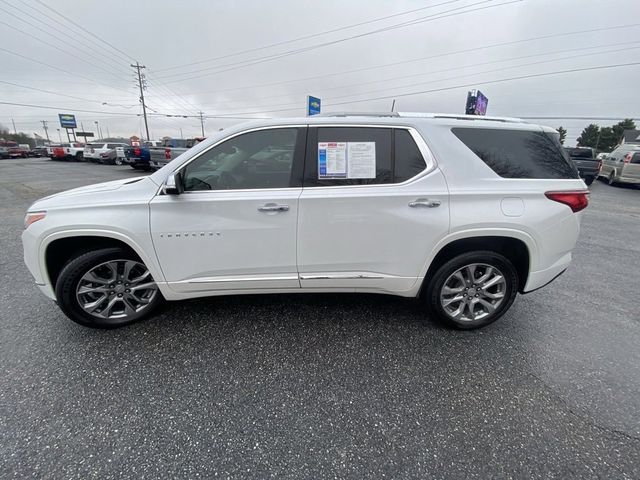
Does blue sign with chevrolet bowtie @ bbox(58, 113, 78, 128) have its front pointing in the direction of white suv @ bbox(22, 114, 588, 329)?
yes

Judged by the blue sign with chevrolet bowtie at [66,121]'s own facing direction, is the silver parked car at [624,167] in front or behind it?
in front

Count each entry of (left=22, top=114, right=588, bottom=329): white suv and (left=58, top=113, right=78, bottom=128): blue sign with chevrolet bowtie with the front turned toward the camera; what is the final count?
1

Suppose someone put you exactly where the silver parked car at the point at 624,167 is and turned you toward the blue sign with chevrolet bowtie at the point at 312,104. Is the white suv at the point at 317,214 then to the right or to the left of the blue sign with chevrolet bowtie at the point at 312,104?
left

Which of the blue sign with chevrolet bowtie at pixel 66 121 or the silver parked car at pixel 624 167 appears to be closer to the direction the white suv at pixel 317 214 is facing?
the blue sign with chevrolet bowtie

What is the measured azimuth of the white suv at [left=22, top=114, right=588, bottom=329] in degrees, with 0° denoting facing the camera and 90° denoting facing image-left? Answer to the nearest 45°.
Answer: approximately 90°

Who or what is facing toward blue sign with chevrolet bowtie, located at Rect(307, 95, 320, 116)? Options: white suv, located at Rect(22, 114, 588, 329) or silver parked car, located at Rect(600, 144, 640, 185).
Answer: the silver parked car

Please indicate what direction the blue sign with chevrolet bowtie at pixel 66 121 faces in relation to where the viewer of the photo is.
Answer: facing the viewer

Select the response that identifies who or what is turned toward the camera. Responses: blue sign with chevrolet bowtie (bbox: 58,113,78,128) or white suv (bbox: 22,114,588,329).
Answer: the blue sign with chevrolet bowtie

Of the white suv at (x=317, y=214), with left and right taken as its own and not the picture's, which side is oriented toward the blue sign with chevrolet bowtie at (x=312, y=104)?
right

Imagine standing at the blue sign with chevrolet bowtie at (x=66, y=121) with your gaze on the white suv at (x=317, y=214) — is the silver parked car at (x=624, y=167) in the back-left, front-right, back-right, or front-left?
front-left

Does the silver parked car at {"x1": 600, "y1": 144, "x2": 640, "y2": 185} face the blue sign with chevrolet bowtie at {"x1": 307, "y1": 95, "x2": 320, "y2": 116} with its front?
yes
